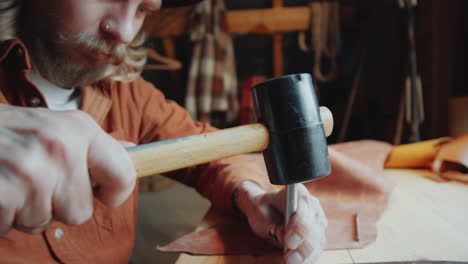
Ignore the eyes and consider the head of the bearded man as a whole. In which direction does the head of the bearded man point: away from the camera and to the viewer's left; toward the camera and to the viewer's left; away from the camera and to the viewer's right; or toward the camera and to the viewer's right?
toward the camera and to the viewer's right

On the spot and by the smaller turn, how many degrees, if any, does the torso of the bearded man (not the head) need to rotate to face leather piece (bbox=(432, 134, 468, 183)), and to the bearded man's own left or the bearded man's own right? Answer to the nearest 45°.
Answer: approximately 45° to the bearded man's own left

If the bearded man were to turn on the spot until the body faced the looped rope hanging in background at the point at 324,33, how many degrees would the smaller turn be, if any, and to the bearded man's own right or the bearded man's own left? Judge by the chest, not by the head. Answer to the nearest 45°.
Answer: approximately 90° to the bearded man's own left

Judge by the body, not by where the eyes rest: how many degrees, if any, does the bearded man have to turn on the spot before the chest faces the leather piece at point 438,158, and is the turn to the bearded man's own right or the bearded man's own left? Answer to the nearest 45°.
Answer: approximately 45° to the bearded man's own left

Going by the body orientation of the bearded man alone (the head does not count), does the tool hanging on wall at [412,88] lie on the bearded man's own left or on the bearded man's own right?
on the bearded man's own left

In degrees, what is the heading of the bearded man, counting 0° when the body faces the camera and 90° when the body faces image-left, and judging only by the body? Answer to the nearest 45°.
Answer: approximately 315°

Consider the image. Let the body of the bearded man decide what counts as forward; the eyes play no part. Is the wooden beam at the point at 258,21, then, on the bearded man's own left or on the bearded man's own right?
on the bearded man's own left
